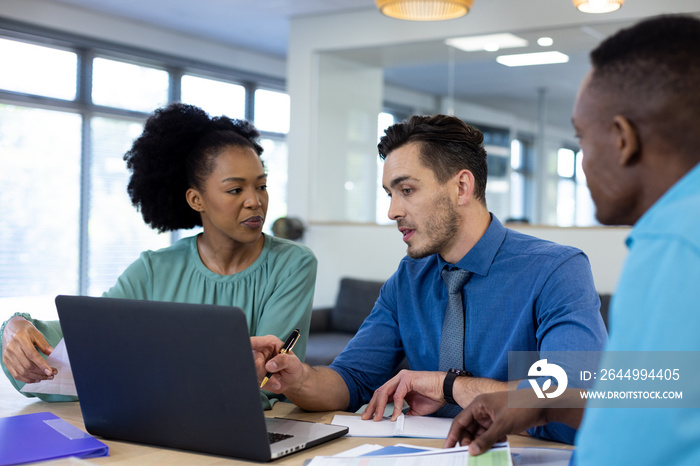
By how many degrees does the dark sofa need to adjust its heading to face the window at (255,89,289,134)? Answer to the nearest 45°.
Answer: approximately 135° to its right

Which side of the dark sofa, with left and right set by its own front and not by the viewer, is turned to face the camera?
front

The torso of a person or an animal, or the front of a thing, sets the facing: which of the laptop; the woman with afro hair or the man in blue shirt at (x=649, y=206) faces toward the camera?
the woman with afro hair

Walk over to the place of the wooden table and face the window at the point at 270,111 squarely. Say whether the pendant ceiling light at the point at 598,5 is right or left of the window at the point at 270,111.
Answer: right

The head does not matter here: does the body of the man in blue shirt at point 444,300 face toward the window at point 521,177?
no

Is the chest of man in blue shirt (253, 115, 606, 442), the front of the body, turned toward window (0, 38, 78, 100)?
no

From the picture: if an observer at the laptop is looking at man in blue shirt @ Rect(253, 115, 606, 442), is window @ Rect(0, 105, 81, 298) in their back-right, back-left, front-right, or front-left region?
front-left

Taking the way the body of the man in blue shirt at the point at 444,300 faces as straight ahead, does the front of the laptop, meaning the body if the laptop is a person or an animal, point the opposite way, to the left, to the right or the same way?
the opposite way

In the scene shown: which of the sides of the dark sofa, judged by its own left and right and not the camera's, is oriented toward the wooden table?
front

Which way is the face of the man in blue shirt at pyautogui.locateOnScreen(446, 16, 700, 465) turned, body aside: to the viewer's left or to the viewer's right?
to the viewer's left

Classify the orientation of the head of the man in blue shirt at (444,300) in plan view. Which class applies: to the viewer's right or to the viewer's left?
to the viewer's left

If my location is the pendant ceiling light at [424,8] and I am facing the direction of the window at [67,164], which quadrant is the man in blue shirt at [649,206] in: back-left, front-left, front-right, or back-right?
back-left

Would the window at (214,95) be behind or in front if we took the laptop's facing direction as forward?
in front

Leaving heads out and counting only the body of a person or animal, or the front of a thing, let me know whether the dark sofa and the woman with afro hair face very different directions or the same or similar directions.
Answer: same or similar directions

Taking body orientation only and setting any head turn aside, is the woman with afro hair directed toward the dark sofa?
no

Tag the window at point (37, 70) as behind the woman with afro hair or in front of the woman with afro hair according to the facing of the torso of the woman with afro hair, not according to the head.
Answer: behind
